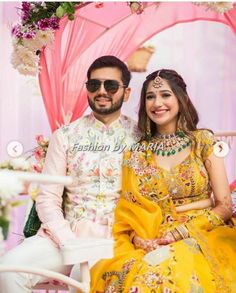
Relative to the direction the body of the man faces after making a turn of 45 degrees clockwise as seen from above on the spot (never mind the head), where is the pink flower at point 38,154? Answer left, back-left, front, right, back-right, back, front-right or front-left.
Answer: right

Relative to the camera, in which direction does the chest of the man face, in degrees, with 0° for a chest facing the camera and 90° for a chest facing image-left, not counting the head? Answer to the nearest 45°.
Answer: approximately 0°

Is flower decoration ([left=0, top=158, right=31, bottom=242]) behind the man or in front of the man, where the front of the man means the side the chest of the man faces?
in front
